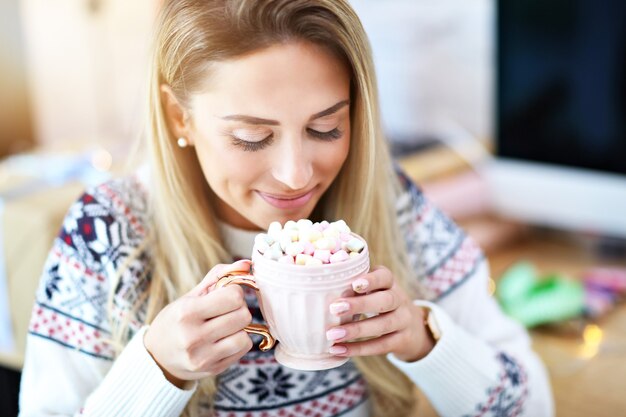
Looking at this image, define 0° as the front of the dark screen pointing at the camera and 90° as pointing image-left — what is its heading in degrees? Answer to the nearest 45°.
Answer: approximately 45°

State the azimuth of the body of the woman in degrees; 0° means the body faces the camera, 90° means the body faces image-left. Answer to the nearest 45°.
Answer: approximately 0°

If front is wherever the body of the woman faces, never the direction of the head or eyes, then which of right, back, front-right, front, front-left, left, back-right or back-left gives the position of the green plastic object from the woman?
back-left
